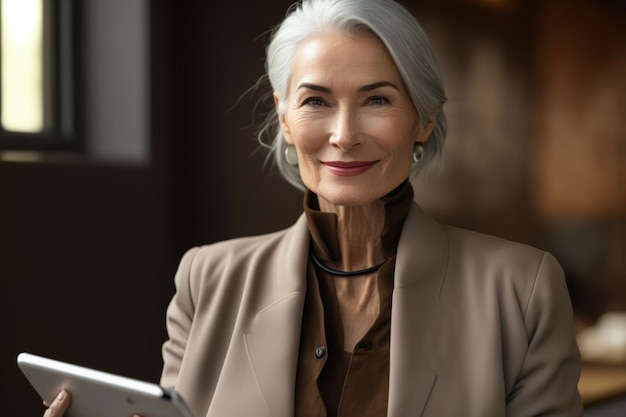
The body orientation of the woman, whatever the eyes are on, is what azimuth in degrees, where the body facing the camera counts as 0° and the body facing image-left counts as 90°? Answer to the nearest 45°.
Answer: approximately 0°

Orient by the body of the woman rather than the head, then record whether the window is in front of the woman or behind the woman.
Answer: behind
